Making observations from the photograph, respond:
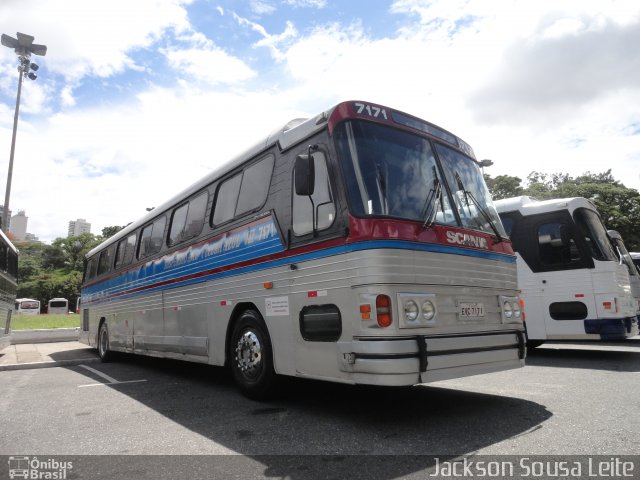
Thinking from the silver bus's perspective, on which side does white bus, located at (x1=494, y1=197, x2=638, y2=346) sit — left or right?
on its left

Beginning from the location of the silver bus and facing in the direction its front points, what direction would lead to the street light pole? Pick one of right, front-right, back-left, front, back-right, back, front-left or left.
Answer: back

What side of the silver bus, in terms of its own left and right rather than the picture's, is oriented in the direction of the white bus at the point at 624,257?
left

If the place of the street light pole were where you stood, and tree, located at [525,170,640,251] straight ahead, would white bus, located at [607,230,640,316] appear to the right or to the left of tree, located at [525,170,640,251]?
right
